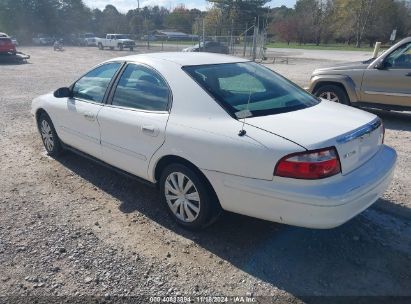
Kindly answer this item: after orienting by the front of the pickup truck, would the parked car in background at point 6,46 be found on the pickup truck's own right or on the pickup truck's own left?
on the pickup truck's own right

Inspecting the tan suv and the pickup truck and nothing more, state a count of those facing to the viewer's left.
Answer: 1

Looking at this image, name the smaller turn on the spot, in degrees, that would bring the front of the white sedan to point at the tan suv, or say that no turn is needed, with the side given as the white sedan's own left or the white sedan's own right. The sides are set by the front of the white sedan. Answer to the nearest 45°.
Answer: approximately 90° to the white sedan's own right

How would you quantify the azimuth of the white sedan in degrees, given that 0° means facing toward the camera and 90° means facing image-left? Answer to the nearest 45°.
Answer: approximately 135°

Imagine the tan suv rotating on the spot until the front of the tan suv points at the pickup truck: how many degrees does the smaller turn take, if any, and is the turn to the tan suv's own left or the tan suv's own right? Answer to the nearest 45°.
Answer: approximately 45° to the tan suv's own right

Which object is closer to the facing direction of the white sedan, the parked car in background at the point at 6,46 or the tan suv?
the parked car in background

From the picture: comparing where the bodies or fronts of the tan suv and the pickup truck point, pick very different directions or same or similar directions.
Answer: very different directions

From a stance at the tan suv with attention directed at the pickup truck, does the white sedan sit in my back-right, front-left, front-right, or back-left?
back-left

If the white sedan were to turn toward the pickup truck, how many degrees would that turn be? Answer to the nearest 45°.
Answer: approximately 45° to its right

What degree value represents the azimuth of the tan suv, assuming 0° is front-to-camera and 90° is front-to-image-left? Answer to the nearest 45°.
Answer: approximately 90°
